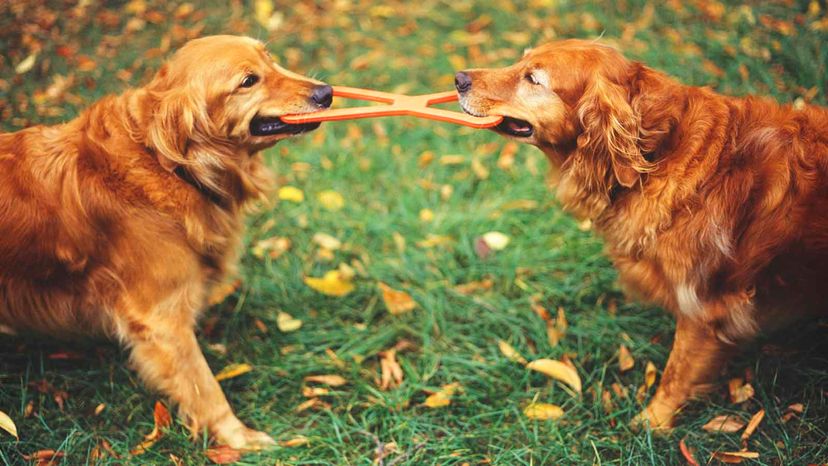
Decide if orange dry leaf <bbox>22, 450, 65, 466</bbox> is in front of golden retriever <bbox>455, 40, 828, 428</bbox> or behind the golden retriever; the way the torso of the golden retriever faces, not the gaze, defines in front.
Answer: in front

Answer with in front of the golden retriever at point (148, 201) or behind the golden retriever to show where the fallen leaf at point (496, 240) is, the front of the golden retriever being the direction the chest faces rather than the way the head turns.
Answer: in front

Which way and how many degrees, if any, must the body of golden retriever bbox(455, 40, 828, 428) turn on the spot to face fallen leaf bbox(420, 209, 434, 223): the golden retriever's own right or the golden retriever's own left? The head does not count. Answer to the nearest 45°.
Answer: approximately 45° to the golden retriever's own right

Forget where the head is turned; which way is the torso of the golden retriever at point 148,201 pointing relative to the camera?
to the viewer's right

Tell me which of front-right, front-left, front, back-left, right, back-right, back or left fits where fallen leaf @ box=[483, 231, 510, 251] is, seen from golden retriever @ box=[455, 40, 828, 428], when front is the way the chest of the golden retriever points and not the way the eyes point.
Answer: front-right

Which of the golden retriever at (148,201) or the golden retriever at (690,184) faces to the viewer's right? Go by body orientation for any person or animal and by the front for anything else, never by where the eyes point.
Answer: the golden retriever at (148,201)

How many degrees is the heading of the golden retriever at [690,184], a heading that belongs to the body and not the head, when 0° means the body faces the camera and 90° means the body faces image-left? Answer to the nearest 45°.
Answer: approximately 90°

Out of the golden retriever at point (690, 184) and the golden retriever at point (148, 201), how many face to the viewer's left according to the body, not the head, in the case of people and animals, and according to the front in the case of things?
1
